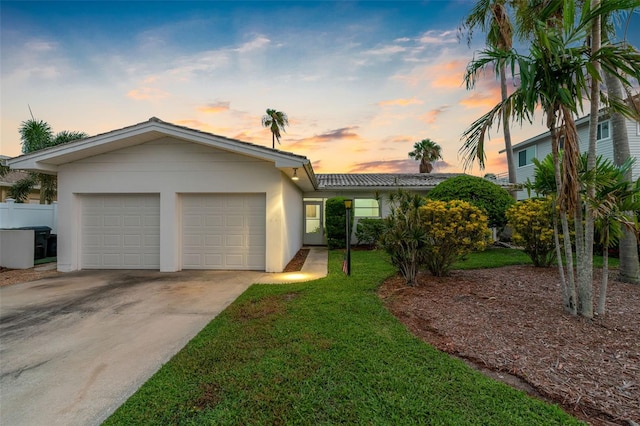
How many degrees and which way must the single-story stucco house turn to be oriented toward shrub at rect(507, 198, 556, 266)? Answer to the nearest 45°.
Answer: approximately 90° to its left

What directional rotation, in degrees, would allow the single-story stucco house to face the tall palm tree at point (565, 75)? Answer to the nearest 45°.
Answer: approximately 45° to its left

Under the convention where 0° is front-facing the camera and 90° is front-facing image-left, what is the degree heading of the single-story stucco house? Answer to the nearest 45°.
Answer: approximately 0°

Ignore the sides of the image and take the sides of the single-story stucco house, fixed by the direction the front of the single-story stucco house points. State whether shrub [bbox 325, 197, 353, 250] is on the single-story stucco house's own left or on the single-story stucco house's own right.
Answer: on the single-story stucco house's own left

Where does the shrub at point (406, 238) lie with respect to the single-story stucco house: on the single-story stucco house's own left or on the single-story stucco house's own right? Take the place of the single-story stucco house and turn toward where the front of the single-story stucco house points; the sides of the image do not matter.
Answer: on the single-story stucco house's own left

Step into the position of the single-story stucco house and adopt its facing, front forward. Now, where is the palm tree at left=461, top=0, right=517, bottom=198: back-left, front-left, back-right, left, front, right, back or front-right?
left

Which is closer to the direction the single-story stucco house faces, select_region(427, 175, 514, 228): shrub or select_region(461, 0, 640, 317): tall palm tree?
the tall palm tree

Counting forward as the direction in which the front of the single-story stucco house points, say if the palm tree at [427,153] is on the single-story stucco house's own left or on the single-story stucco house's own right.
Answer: on the single-story stucco house's own left

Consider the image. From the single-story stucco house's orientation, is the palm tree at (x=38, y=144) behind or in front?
behind

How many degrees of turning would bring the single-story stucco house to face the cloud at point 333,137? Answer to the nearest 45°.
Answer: approximately 135° to its left
